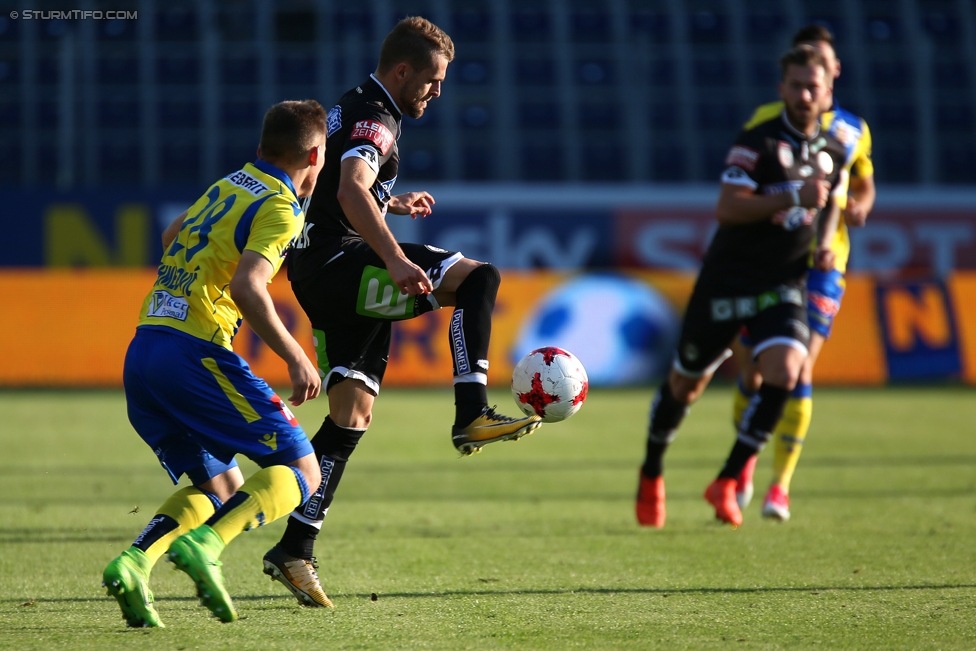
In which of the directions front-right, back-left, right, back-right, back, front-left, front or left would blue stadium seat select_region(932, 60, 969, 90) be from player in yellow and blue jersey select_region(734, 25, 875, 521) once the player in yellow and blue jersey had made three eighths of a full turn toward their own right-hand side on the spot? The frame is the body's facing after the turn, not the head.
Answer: front

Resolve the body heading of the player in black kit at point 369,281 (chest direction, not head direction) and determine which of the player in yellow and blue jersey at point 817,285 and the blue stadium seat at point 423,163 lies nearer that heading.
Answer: the player in yellow and blue jersey

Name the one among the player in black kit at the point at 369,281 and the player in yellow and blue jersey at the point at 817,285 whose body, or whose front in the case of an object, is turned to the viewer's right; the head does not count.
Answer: the player in black kit

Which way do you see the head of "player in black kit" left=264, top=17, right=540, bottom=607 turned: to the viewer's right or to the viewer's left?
to the viewer's right

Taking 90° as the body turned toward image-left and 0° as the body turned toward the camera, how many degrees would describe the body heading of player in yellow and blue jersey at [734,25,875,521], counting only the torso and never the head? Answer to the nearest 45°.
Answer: approximately 45°

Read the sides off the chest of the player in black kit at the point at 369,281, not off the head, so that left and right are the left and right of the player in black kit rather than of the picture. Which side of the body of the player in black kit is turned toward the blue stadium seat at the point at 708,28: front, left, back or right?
left

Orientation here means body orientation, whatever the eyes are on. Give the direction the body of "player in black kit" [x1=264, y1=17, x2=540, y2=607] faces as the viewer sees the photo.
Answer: to the viewer's right

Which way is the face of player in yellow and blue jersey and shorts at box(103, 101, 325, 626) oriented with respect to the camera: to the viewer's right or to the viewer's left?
to the viewer's right

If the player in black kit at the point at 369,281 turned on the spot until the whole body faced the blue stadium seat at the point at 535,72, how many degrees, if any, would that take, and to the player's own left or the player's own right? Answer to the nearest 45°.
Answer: approximately 90° to the player's own left

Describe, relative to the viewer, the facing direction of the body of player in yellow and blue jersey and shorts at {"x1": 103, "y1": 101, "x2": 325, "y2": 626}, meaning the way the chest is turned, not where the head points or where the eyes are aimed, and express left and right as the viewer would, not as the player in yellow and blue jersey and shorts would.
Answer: facing away from the viewer and to the right of the viewer

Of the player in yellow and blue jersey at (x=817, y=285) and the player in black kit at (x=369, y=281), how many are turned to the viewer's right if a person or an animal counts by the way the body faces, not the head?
1
